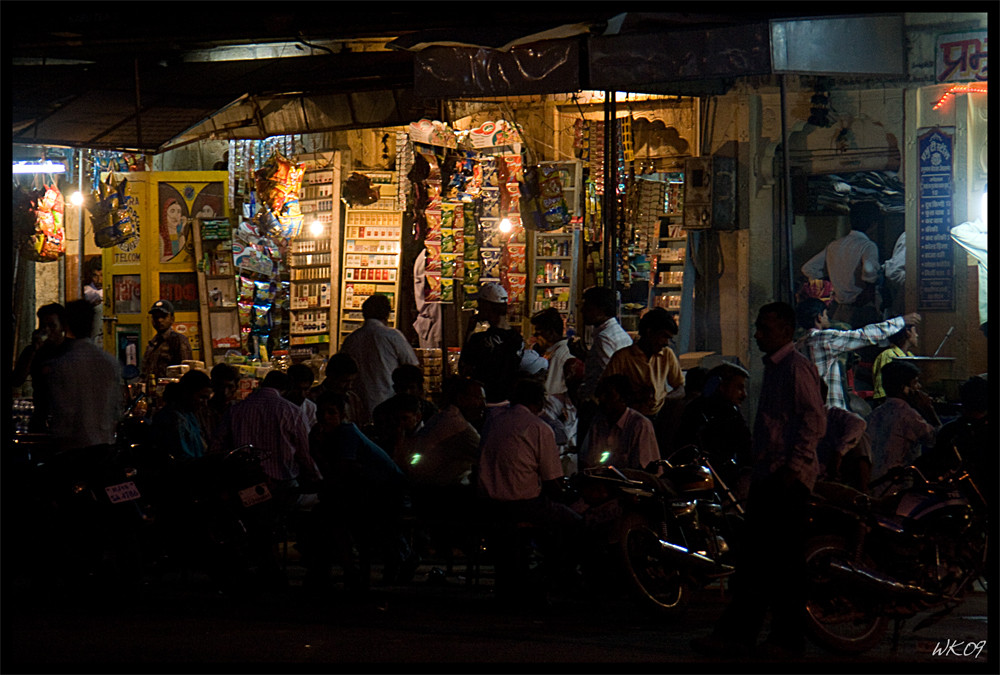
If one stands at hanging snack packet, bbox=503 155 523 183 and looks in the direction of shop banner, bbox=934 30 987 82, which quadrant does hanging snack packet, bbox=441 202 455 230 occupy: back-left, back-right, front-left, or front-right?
back-right

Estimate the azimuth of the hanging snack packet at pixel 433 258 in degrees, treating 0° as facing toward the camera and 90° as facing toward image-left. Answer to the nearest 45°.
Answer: approximately 0°

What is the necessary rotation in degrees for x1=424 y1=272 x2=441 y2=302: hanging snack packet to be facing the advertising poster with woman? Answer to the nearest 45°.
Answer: approximately 135° to its right

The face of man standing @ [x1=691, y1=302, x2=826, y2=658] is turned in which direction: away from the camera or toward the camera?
away from the camera

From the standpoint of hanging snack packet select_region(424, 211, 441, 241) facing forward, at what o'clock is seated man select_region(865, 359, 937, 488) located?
The seated man is roughly at 11 o'clock from the hanging snack packet.

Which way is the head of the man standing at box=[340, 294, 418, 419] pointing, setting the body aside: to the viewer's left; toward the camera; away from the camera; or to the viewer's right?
away from the camera

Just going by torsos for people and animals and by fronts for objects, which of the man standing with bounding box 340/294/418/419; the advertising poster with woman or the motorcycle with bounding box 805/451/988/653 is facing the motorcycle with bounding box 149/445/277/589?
the advertising poster with woman

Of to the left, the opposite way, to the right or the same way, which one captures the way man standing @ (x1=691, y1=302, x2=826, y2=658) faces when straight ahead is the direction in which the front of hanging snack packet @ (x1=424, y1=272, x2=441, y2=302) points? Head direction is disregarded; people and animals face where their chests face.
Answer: to the right

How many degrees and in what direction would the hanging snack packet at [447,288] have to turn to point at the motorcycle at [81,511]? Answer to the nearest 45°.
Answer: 0° — it already faces it

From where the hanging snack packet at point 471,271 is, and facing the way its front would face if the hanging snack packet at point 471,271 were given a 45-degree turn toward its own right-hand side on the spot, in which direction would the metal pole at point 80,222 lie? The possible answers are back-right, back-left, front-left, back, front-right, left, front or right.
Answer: right
